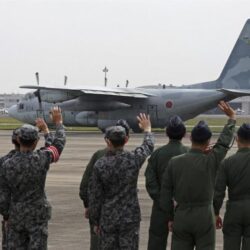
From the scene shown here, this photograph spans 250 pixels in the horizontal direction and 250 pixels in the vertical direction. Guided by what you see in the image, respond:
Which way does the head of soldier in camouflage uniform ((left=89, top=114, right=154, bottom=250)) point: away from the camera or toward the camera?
away from the camera

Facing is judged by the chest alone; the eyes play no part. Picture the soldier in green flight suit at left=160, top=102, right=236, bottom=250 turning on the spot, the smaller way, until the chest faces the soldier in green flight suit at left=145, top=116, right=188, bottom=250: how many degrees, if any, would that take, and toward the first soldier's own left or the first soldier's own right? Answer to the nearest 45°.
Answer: approximately 45° to the first soldier's own left

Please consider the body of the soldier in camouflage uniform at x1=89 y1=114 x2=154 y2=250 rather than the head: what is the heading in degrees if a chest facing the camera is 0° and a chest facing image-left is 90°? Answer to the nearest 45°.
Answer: approximately 180°

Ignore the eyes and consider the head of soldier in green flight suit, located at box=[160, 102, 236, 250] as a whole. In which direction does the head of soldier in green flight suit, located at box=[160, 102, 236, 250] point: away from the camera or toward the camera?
away from the camera

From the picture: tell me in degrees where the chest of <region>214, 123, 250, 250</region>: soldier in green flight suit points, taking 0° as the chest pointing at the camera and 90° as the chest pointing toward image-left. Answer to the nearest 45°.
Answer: approximately 180°

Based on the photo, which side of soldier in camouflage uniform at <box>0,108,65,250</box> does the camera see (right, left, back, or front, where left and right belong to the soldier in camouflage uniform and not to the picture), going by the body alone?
back

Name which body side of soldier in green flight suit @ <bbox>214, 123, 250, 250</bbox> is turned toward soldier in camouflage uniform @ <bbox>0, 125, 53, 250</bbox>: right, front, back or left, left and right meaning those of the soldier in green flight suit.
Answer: left

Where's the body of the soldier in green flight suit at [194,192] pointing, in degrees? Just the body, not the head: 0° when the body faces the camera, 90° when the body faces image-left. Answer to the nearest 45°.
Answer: approximately 180°

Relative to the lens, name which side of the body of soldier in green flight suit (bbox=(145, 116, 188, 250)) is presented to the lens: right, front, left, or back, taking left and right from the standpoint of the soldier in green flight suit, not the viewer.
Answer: back

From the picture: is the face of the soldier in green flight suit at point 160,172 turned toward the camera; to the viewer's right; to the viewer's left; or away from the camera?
away from the camera

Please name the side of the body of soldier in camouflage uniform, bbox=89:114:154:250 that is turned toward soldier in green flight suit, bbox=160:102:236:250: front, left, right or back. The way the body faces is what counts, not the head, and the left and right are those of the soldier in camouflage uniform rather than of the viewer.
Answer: right

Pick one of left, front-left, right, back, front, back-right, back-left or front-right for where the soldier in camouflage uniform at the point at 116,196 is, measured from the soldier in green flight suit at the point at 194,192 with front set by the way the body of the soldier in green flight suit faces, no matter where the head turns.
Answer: left
